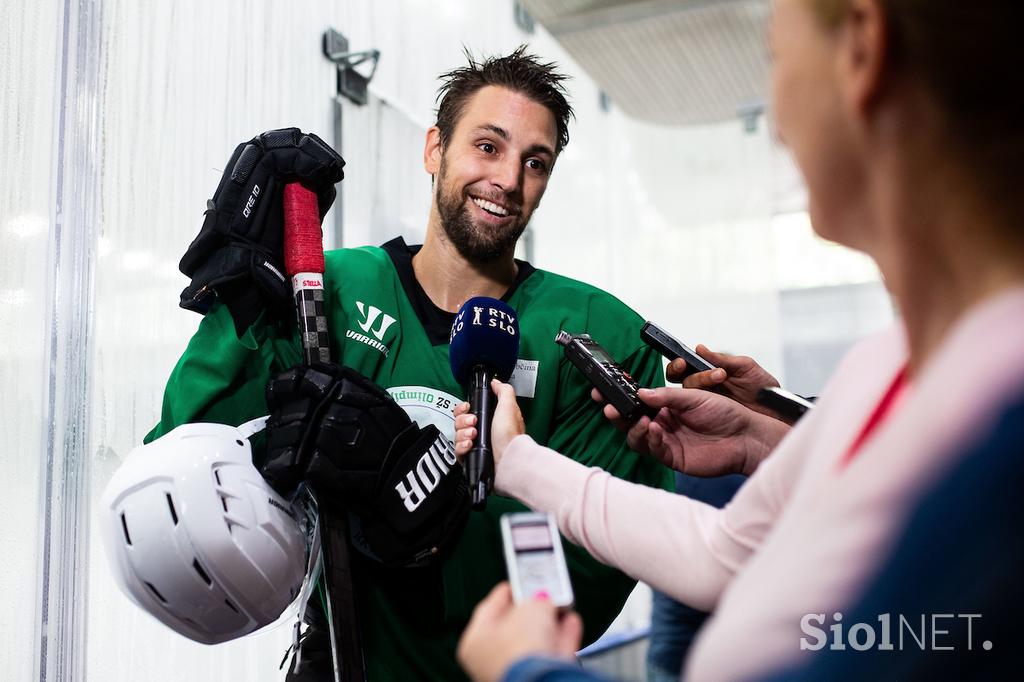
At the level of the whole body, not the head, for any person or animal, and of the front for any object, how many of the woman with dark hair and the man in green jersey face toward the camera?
1

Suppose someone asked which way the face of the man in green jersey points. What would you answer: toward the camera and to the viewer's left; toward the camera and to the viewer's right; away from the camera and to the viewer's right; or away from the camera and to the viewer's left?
toward the camera and to the viewer's right

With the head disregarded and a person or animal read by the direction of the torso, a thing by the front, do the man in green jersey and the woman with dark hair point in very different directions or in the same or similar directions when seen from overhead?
very different directions

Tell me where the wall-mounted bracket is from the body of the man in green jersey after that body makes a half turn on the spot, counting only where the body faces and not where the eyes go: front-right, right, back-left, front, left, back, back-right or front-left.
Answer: front

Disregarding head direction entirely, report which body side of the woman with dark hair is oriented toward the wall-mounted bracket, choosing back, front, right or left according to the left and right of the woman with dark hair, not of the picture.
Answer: front

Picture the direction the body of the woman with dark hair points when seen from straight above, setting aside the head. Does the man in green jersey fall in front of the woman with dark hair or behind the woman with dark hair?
in front

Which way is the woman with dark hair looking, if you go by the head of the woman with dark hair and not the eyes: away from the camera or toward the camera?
away from the camera

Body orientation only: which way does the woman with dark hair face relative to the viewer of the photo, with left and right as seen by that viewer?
facing away from the viewer and to the left of the viewer

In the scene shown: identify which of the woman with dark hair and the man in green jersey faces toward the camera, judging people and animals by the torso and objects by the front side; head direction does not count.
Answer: the man in green jersey

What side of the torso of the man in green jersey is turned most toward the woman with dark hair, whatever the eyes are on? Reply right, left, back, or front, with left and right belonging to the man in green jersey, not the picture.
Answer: front

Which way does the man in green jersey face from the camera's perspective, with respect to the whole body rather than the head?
toward the camera
